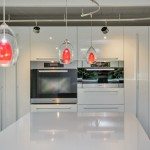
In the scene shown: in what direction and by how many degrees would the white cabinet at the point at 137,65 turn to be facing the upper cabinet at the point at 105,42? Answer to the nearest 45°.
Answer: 0° — it already faces it

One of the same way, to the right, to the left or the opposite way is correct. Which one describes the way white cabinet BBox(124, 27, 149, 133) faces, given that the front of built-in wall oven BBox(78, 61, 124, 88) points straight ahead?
to the right

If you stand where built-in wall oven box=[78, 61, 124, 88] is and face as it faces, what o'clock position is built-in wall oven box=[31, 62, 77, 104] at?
built-in wall oven box=[31, 62, 77, 104] is roughly at 3 o'clock from built-in wall oven box=[78, 61, 124, 88].

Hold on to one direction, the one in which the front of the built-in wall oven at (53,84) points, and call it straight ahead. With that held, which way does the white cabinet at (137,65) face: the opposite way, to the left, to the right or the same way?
to the right

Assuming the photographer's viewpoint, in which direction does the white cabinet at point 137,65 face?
facing to the left of the viewer

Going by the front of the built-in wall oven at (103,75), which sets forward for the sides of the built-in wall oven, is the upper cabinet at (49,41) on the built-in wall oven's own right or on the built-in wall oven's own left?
on the built-in wall oven's own right

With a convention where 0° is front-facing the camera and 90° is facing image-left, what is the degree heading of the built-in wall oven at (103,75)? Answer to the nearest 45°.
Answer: approximately 0°

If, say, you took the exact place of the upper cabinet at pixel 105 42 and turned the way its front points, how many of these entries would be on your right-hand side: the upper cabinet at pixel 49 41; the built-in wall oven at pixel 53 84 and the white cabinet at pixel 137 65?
2

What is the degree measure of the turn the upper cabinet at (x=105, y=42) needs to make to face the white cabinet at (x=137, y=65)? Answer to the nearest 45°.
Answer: approximately 90° to its left
